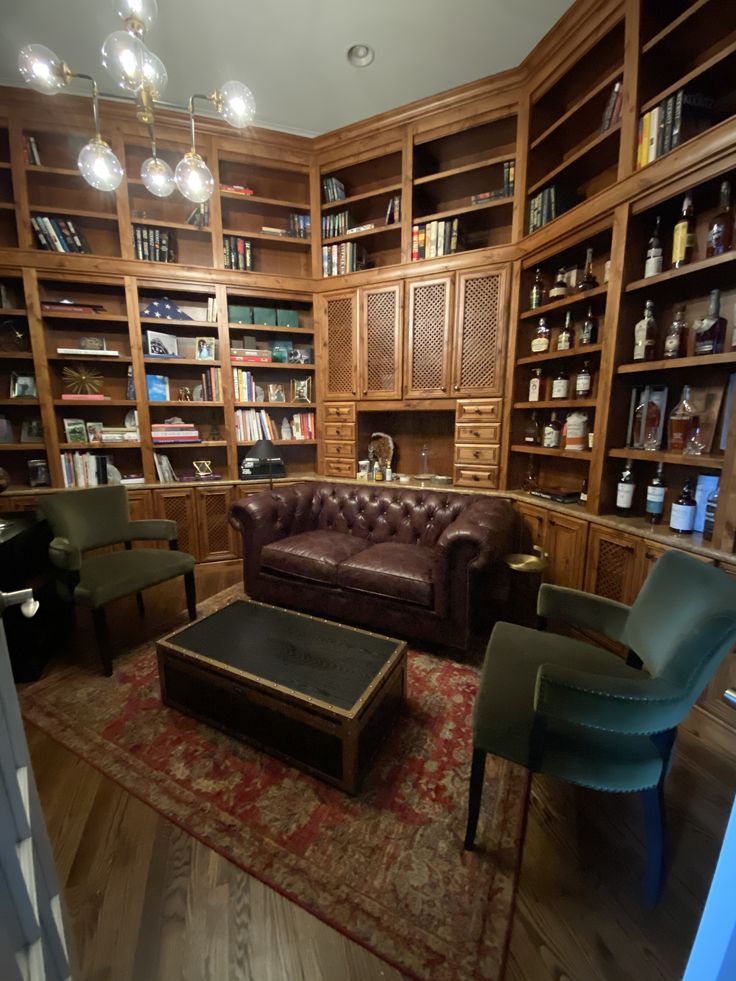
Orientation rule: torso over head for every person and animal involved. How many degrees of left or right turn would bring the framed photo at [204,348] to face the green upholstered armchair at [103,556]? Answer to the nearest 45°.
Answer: approximately 45° to its right

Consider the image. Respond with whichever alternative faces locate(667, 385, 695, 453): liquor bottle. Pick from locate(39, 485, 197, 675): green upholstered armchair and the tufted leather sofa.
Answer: the green upholstered armchair

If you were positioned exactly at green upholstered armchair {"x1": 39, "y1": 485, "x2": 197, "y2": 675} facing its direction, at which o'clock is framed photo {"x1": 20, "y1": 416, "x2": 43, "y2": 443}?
The framed photo is roughly at 7 o'clock from the green upholstered armchair.

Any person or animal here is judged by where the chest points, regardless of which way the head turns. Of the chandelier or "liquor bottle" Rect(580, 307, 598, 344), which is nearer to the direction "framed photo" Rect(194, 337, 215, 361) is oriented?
the chandelier

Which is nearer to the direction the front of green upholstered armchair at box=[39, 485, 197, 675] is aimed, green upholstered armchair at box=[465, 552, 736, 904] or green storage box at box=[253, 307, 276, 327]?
the green upholstered armchair

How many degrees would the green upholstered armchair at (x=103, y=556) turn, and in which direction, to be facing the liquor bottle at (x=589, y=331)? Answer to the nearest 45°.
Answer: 0° — it already faces it

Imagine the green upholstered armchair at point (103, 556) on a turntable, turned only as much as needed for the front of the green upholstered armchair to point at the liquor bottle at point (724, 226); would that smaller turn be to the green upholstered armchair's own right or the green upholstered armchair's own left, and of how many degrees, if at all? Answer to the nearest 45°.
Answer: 0° — it already faces it

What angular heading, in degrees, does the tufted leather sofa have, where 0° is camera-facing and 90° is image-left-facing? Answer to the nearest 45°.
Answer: approximately 45°

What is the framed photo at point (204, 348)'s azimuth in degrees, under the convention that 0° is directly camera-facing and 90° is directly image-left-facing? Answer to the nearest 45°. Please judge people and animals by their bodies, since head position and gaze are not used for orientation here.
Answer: approximately 0°
